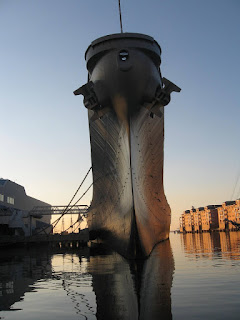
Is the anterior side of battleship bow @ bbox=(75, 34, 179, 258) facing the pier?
no

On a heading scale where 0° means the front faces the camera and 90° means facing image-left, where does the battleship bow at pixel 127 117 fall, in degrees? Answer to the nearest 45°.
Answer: approximately 0°
